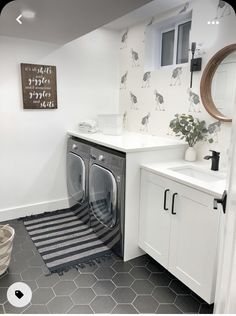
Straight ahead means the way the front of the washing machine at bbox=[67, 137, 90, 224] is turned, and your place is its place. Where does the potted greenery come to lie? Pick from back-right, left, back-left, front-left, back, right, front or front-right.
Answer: left

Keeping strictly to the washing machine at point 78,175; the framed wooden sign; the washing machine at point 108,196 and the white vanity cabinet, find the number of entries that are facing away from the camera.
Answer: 0

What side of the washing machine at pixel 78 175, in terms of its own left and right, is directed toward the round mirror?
left

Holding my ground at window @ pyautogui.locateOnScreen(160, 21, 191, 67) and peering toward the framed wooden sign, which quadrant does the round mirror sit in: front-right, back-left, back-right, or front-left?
back-left

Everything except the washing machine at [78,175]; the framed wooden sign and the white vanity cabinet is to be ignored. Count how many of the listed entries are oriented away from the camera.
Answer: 0

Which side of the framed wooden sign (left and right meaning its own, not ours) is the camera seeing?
front

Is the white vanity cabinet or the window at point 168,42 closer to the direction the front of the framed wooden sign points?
the white vanity cabinet

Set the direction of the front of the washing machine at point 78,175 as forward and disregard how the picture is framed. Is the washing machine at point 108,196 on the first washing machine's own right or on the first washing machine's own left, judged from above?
on the first washing machine's own left

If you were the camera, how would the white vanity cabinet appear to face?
facing the viewer and to the left of the viewer

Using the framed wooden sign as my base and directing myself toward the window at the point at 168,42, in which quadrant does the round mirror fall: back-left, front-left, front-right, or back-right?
front-right

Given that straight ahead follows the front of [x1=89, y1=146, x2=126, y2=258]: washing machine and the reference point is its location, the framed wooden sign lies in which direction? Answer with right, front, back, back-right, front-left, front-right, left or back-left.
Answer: right

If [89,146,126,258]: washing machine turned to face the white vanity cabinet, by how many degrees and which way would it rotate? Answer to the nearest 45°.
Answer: approximately 90° to its left

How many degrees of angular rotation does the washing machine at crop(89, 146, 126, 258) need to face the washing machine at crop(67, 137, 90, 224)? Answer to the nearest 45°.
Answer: approximately 90° to its right
